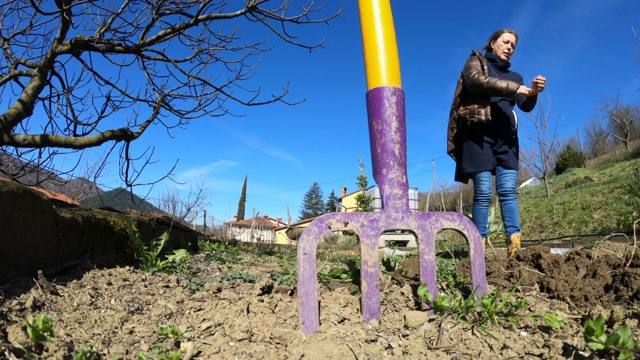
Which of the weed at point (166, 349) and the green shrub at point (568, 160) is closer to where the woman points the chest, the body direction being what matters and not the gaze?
the weed

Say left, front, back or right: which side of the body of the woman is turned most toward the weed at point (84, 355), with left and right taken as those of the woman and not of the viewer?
right

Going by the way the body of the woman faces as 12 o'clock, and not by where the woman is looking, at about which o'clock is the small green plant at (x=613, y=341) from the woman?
The small green plant is roughly at 1 o'clock from the woman.

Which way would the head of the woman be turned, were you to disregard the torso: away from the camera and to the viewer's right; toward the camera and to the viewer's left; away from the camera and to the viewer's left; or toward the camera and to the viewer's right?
toward the camera and to the viewer's right

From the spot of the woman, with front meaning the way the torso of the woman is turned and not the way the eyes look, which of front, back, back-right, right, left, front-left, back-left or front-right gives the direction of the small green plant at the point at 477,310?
front-right

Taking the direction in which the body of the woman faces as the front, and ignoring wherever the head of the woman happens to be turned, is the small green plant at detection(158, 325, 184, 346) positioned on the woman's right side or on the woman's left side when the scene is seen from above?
on the woman's right side

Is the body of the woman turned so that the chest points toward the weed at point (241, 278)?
no

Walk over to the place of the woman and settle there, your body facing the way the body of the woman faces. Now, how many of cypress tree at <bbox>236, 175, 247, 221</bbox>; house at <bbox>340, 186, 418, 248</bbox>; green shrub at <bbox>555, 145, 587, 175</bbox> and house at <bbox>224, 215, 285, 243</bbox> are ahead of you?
0

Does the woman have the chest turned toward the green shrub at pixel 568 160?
no

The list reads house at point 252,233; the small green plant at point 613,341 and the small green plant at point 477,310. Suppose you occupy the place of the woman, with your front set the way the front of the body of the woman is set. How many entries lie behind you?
1

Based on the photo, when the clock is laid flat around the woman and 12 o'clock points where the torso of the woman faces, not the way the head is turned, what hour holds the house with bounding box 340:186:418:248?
The house is roughly at 7 o'clock from the woman.

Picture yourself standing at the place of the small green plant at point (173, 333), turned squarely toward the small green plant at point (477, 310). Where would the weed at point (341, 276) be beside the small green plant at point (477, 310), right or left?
left

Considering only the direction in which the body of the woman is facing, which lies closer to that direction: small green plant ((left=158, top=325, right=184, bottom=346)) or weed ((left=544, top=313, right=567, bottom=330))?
the weed

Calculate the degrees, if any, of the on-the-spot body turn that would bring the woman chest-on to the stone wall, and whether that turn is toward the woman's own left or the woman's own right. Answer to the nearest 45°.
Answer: approximately 90° to the woman's own right

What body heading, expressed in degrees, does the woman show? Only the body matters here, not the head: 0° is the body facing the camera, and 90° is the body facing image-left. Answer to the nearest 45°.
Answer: approximately 315°

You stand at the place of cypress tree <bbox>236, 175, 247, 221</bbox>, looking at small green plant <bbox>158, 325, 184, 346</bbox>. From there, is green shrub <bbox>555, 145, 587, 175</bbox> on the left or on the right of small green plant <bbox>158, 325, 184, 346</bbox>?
left

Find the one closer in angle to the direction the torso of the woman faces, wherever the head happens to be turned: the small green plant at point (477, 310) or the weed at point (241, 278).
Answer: the small green plant

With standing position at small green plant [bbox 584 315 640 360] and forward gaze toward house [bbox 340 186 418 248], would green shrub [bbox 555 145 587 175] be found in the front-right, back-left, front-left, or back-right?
front-right
